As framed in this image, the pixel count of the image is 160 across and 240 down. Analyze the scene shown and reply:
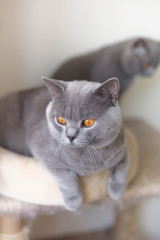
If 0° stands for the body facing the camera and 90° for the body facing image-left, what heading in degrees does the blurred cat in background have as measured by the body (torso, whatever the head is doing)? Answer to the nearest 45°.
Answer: approximately 270°

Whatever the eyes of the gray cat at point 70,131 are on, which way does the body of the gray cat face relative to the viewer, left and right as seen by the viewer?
facing the viewer and to the right of the viewer

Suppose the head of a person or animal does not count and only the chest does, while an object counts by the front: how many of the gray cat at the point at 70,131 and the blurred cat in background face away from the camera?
0

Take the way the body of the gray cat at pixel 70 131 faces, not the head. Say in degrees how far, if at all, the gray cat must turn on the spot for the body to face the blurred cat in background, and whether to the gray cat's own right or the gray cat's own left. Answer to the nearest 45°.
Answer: approximately 90° to the gray cat's own left

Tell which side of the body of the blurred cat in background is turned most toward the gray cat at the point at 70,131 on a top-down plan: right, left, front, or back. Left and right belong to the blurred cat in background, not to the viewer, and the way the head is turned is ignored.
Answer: right
